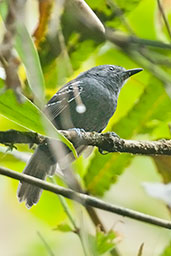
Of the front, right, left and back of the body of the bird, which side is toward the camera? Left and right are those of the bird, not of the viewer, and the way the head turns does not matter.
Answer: right
